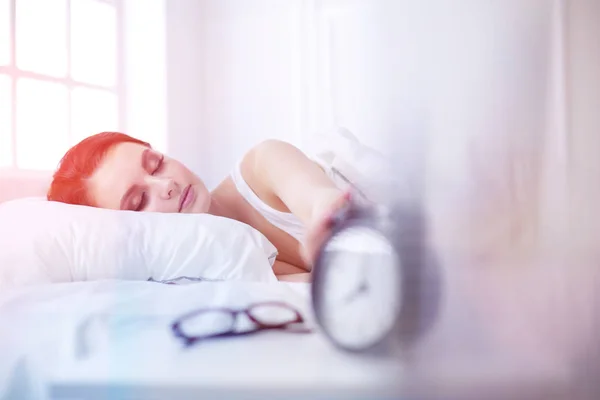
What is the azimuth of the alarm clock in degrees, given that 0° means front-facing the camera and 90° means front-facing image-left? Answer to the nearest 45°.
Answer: approximately 45°

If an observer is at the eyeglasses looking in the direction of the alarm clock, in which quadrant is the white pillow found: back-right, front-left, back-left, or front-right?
back-left
